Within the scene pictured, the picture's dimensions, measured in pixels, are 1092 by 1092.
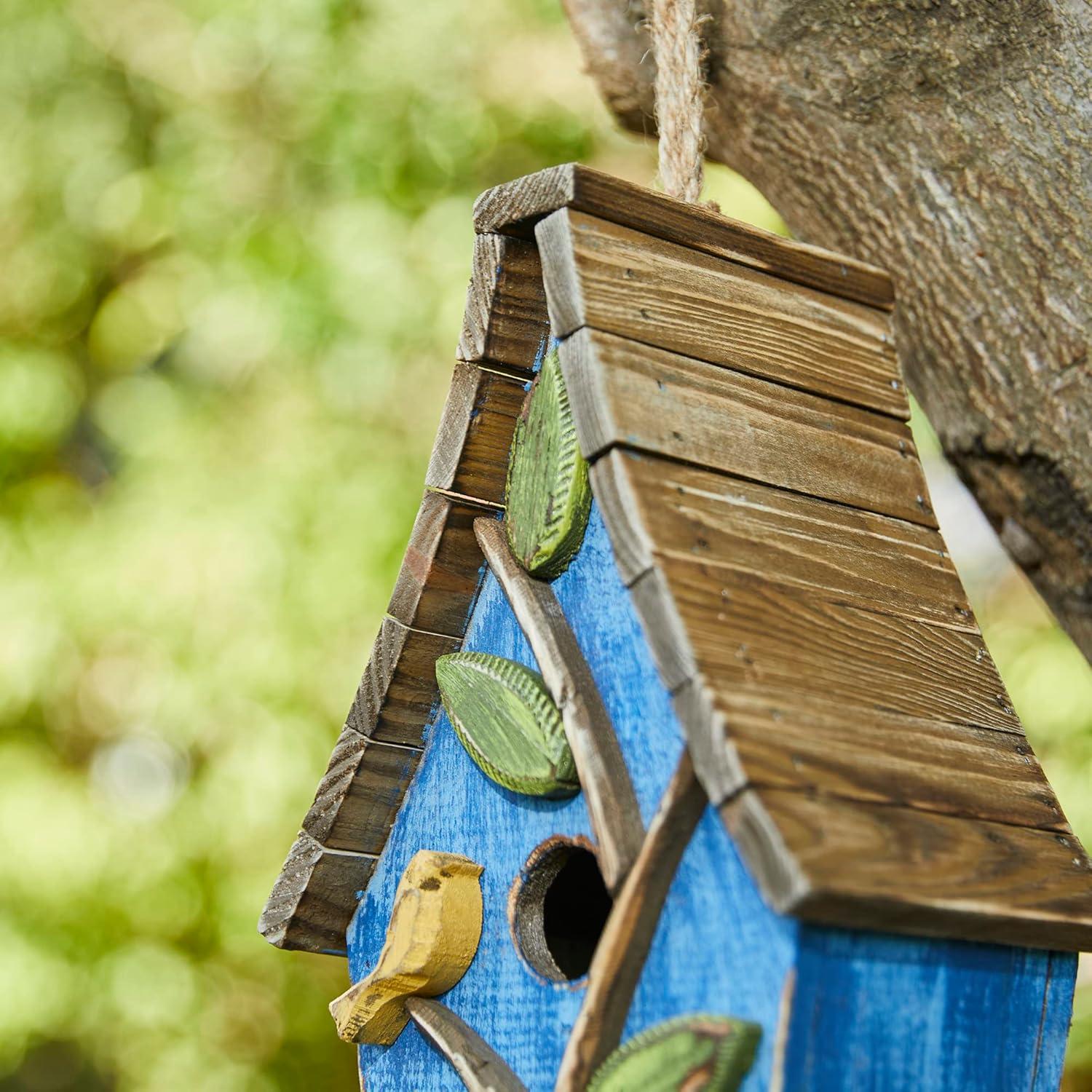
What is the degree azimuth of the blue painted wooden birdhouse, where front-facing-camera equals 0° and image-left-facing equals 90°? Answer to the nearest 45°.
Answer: approximately 45°
